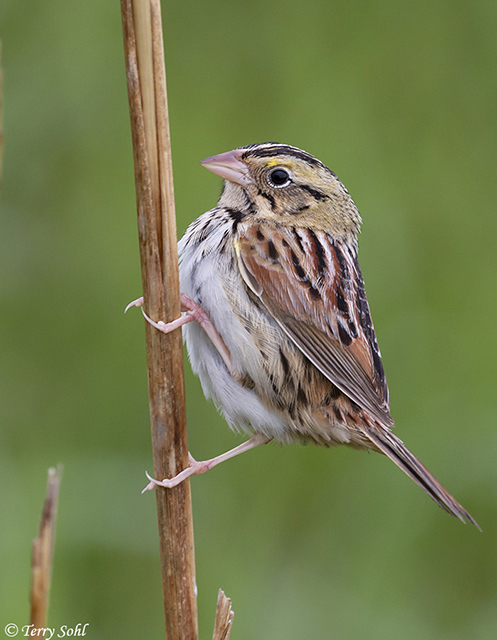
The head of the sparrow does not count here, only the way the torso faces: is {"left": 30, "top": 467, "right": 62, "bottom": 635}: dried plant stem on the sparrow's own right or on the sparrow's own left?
on the sparrow's own right

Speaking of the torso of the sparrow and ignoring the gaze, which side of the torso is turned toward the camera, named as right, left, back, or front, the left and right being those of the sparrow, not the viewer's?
left
